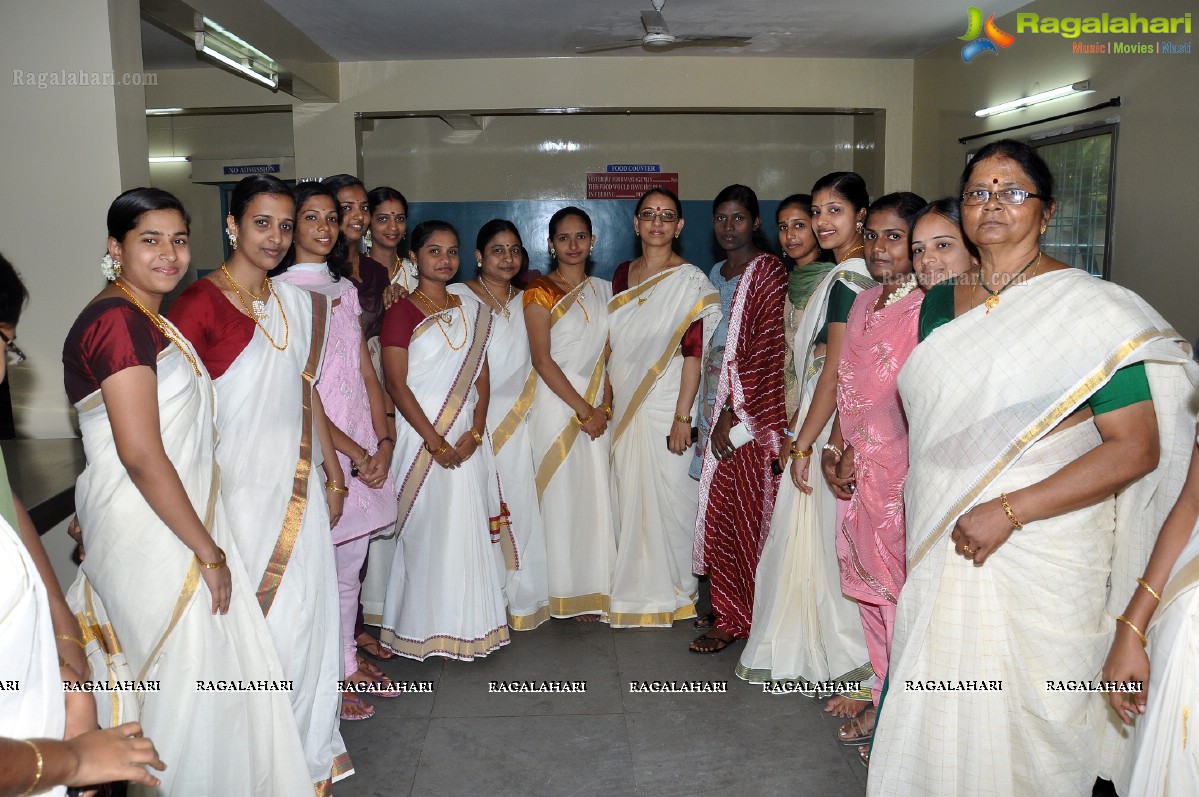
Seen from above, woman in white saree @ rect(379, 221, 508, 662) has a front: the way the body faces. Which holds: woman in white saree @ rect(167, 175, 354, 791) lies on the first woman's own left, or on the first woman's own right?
on the first woman's own right

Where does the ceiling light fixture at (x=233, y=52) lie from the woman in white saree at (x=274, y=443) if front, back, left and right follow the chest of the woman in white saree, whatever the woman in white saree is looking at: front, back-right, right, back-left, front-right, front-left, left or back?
back-left

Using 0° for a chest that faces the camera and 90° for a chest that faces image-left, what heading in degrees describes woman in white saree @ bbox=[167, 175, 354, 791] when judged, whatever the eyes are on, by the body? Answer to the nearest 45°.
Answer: approximately 315°

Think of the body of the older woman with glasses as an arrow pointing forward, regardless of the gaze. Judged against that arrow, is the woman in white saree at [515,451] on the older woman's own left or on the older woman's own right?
on the older woman's own right

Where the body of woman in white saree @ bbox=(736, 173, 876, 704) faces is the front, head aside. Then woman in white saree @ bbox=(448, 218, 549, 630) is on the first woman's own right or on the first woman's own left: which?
on the first woman's own right

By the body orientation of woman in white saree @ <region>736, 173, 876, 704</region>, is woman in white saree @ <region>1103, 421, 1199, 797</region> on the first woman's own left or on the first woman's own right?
on the first woman's own left

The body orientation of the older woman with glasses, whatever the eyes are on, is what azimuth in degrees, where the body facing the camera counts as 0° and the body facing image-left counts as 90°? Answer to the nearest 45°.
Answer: approximately 45°
